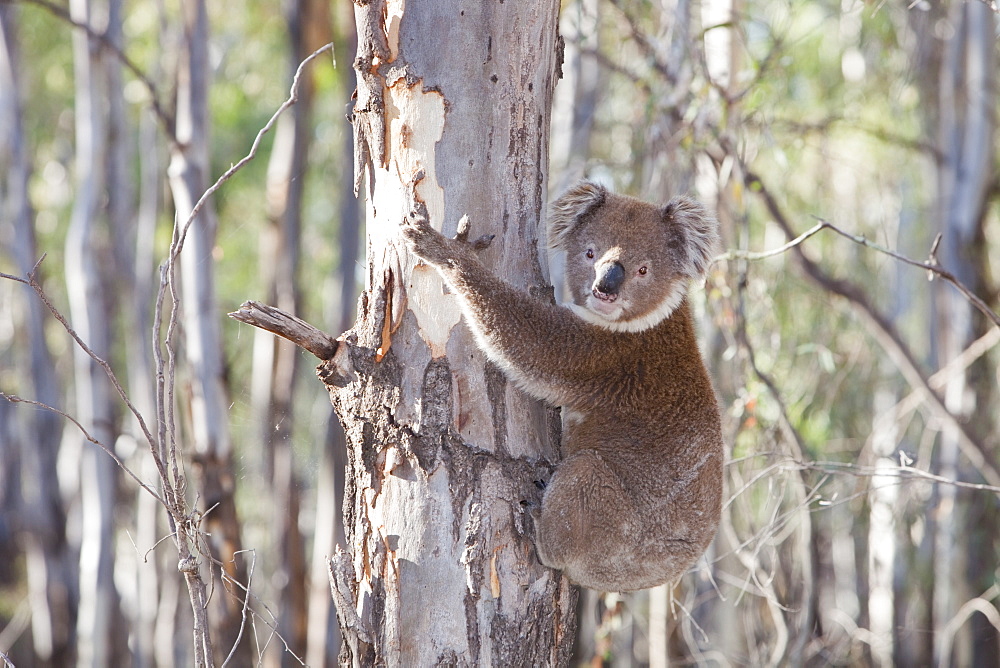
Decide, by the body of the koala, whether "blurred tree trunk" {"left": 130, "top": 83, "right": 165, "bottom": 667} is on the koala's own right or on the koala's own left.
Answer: on the koala's own right

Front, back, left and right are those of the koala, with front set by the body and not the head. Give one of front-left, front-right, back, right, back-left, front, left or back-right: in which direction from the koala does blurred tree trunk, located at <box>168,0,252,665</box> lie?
front-right

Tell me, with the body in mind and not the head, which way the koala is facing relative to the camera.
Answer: to the viewer's left

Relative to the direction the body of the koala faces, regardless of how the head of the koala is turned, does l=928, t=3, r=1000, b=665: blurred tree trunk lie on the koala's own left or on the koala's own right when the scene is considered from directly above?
on the koala's own right

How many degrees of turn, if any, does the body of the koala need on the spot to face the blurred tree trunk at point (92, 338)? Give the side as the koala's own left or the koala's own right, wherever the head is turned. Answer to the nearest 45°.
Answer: approximately 45° to the koala's own right

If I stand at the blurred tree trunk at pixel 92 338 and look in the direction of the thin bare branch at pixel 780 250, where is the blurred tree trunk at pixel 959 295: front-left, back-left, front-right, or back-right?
front-left

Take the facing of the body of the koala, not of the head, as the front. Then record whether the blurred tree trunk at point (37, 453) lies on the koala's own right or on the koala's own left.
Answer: on the koala's own right

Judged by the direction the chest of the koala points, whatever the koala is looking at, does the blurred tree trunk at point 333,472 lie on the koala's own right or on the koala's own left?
on the koala's own right
